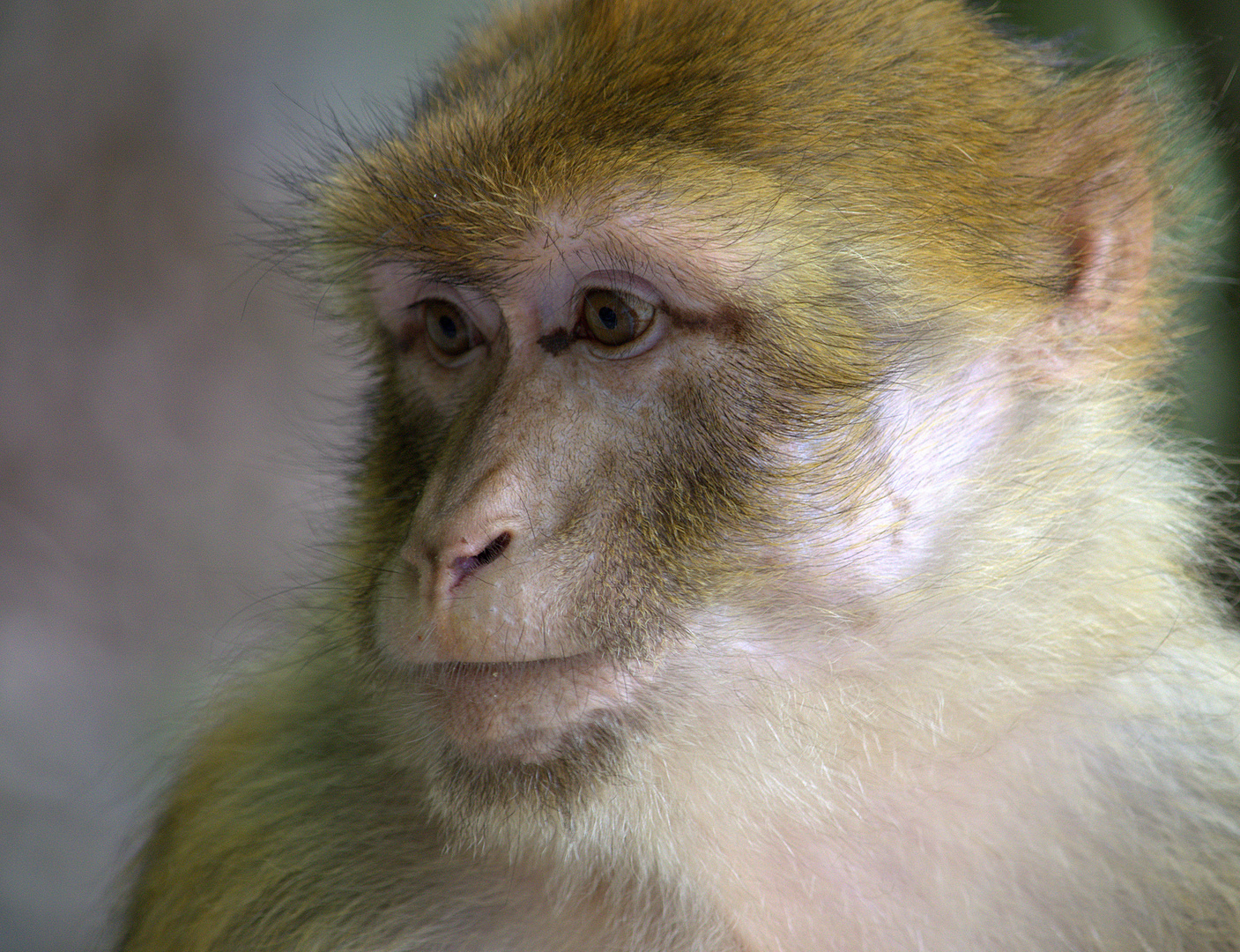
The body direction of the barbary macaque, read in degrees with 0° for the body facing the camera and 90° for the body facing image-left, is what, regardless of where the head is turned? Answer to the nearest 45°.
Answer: approximately 45°
